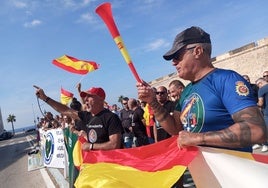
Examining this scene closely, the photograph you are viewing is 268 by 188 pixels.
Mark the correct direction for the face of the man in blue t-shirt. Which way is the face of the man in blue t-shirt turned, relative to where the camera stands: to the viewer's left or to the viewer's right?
to the viewer's left

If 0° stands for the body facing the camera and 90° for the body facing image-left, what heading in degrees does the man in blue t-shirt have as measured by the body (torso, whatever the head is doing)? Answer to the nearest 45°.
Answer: approximately 45°
